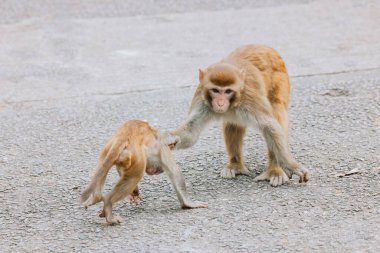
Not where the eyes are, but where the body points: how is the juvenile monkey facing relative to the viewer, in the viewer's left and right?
facing away from the viewer and to the right of the viewer

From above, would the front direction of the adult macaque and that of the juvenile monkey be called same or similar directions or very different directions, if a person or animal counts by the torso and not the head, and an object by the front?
very different directions

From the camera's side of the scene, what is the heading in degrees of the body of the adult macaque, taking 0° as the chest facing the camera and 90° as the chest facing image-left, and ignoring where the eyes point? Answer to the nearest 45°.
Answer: approximately 45°

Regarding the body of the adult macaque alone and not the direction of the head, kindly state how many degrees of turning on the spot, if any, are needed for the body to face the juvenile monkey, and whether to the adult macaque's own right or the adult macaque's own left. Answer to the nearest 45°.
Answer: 0° — it already faces it

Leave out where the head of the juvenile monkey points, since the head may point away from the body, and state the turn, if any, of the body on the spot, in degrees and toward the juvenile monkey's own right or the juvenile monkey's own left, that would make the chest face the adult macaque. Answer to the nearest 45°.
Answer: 0° — it already faces it
